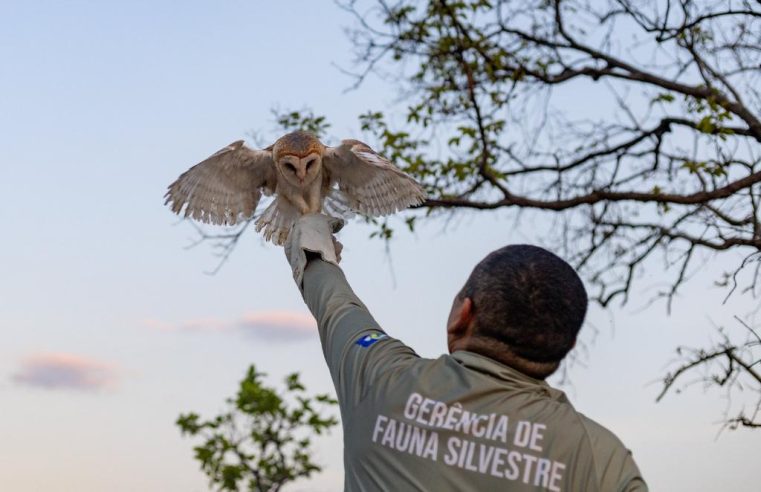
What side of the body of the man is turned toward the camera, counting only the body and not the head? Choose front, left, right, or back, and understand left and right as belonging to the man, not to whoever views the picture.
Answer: back

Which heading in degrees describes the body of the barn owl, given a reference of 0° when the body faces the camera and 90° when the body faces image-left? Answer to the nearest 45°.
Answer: approximately 0°

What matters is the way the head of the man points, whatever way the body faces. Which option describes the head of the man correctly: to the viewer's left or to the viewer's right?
to the viewer's left
